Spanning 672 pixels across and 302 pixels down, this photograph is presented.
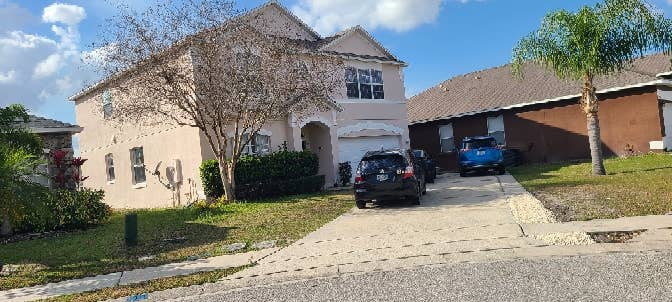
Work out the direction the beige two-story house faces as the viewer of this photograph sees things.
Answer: facing the viewer and to the right of the viewer

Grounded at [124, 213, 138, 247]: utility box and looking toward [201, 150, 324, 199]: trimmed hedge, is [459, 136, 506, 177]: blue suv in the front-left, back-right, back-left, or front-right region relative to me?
front-right

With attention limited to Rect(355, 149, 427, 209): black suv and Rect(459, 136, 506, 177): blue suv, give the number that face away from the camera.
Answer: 2

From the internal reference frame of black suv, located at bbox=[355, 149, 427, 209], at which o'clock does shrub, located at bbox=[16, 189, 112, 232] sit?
The shrub is roughly at 9 o'clock from the black suv.

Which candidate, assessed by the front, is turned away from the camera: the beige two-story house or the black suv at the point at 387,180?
the black suv

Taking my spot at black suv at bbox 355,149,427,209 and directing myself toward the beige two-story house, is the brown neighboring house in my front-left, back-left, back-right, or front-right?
front-right

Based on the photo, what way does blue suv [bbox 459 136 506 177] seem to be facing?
away from the camera

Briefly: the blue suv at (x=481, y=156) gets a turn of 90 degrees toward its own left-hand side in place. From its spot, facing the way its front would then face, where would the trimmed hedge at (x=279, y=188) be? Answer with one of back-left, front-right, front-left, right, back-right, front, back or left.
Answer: front-left

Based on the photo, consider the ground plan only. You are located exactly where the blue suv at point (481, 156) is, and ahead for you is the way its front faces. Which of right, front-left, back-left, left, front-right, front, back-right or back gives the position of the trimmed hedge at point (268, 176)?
back-left

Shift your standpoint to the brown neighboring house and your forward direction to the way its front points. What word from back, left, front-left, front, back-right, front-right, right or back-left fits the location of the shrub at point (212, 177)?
right

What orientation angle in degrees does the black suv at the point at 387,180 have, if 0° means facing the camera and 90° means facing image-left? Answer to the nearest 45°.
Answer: approximately 180°

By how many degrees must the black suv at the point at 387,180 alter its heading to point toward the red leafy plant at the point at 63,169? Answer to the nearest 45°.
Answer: approximately 90° to its left

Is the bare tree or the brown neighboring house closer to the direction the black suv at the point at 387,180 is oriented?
the brown neighboring house

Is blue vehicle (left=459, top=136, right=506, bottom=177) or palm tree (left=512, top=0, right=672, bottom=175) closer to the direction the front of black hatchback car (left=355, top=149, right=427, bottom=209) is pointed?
the blue vehicle

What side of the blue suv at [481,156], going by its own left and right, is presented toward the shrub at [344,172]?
left

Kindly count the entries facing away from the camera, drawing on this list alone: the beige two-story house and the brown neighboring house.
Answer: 0

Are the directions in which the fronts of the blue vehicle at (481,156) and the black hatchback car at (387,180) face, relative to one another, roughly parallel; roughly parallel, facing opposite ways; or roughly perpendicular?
roughly parallel

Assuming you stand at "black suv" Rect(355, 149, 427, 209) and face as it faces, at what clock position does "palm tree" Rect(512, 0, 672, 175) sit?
The palm tree is roughly at 2 o'clock from the black suv.

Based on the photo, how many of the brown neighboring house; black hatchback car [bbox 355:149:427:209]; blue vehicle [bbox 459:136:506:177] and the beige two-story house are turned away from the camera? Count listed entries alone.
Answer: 2
